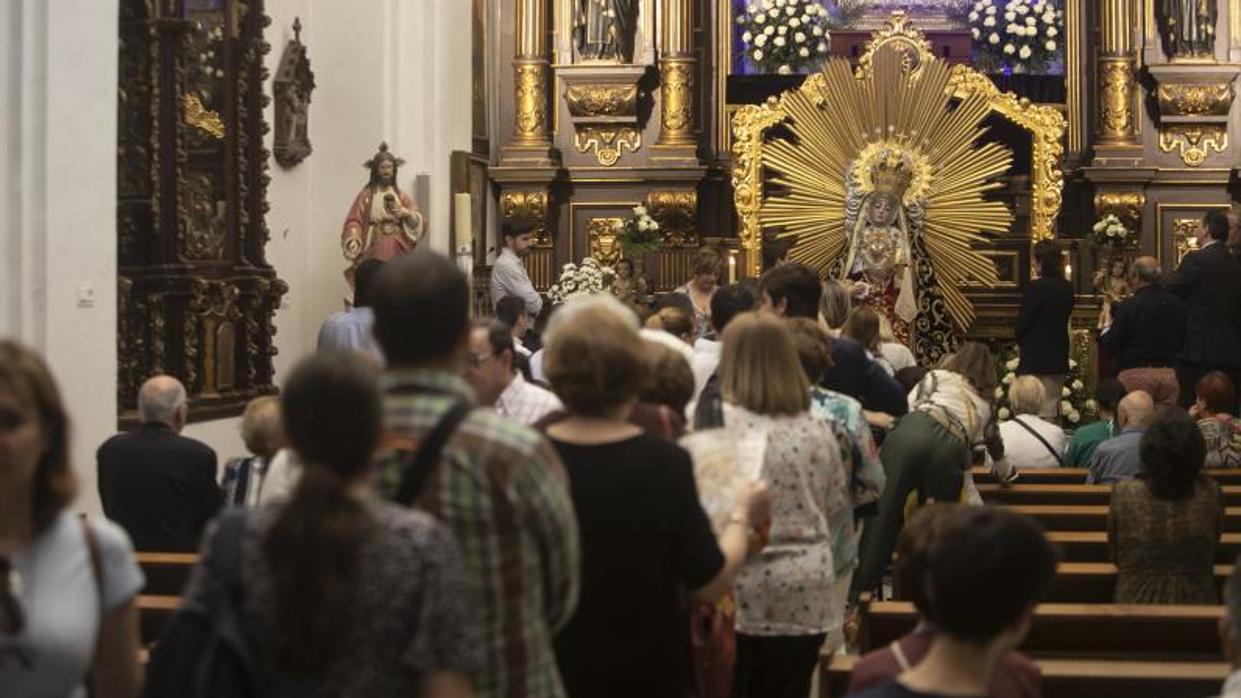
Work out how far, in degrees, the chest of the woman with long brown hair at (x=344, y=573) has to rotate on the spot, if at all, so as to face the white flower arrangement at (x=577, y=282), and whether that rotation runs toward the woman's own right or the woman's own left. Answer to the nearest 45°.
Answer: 0° — they already face it

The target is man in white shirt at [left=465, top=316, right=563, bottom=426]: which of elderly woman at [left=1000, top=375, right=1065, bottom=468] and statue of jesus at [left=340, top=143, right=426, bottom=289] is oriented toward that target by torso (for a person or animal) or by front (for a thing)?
the statue of jesus

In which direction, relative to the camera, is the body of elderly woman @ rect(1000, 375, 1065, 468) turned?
away from the camera

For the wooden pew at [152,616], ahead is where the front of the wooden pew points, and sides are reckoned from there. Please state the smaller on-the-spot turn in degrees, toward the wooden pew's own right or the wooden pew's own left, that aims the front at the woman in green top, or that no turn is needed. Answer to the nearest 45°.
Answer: approximately 45° to the wooden pew's own right

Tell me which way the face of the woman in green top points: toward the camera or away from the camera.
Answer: away from the camera

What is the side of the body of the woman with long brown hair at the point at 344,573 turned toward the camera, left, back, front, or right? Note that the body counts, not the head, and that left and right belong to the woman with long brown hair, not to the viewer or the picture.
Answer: back

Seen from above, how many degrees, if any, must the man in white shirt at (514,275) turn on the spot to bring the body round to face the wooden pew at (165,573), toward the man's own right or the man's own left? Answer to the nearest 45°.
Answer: approximately 90° to the man's own right

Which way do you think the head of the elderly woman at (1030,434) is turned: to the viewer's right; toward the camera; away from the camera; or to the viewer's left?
away from the camera

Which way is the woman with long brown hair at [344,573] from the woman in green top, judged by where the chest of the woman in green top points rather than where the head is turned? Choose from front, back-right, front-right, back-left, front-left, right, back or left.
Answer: back

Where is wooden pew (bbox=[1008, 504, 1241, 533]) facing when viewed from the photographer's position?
facing away from the viewer

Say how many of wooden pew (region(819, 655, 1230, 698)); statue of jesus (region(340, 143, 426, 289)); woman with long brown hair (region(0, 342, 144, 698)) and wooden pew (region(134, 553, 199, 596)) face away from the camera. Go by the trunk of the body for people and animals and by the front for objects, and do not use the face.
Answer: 2

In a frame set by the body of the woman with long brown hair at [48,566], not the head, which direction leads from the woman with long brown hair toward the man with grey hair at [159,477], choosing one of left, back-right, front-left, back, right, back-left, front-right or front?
back

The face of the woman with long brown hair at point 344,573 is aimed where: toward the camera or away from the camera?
away from the camera

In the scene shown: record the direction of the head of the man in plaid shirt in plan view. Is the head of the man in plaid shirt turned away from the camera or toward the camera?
away from the camera
